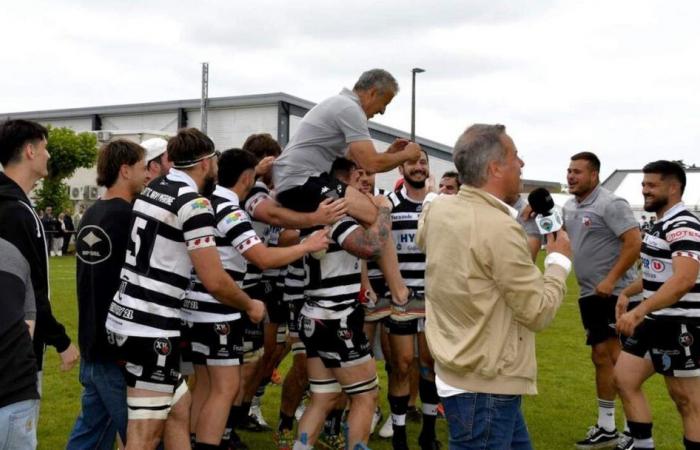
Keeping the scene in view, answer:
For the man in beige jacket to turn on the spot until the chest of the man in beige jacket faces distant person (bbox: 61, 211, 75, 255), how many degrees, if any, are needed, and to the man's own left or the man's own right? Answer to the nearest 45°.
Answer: approximately 90° to the man's own left

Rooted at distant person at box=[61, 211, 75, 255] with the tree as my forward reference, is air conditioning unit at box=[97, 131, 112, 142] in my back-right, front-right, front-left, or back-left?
front-right

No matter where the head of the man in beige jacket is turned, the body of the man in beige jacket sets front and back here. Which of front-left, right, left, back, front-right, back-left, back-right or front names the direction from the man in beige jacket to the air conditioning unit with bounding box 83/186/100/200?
left

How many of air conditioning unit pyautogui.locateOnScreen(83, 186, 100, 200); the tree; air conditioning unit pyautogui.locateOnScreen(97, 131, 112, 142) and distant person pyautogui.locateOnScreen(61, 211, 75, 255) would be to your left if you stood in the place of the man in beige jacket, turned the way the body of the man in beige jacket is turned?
4

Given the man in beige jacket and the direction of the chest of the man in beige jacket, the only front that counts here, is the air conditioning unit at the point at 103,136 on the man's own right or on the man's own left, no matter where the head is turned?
on the man's own left

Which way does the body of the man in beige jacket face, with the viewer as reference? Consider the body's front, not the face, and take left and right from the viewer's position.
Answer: facing away from the viewer and to the right of the viewer

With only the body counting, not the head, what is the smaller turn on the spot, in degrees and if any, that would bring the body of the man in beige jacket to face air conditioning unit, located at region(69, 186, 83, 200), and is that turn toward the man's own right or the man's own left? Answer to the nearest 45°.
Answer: approximately 90° to the man's own left

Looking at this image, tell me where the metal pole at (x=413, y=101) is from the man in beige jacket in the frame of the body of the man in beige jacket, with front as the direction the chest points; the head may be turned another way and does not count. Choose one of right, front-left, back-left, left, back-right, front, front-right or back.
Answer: front-left

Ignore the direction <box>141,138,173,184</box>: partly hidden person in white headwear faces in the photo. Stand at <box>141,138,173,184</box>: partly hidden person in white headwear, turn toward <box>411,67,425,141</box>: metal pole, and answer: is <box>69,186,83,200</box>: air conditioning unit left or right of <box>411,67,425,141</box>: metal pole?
left

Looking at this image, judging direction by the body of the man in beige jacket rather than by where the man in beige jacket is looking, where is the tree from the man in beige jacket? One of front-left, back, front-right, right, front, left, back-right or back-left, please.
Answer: left

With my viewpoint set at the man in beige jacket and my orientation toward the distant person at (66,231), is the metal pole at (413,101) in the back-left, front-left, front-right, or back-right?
front-right
